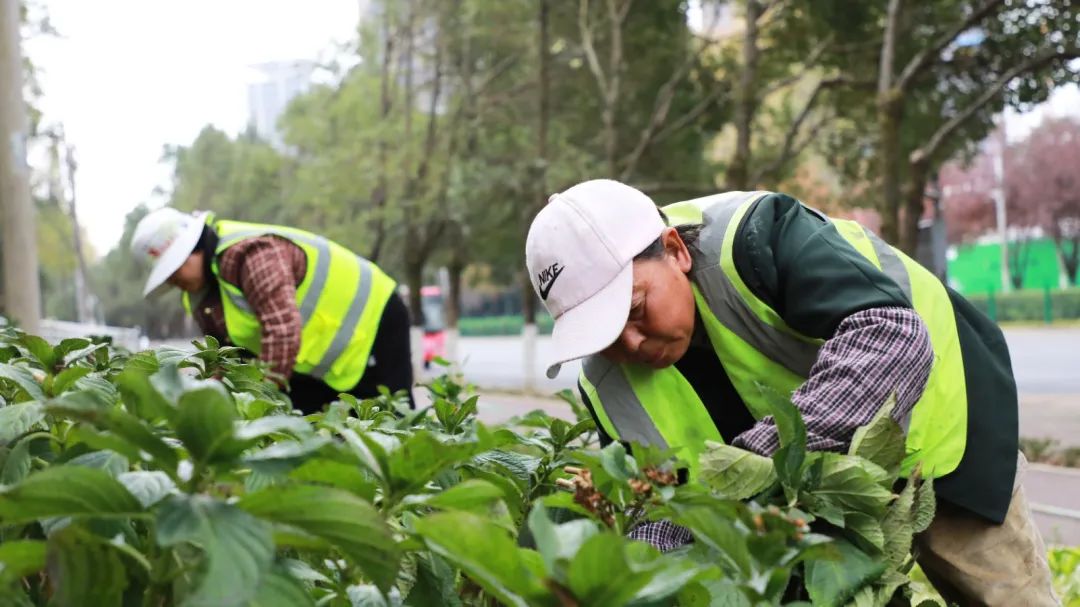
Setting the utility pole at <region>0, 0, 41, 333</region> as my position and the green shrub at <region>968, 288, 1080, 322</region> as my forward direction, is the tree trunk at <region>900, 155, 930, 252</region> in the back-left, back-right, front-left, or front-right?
front-right

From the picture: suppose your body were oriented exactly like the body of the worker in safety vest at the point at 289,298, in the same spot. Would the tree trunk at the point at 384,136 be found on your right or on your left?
on your right

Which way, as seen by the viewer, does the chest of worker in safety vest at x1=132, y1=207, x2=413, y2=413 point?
to the viewer's left

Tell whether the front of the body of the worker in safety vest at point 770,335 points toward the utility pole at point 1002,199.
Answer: no

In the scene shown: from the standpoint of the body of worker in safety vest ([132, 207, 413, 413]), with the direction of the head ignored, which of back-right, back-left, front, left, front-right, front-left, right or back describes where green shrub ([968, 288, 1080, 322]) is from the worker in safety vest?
back-right

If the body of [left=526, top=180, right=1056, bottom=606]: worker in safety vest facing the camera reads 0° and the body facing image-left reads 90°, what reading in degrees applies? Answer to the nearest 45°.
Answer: approximately 45°

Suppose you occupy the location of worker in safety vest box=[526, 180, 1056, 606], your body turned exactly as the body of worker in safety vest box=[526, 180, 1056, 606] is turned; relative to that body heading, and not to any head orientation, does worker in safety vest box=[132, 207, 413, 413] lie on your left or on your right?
on your right

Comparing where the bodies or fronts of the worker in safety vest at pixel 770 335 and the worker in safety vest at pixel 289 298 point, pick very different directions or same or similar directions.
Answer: same or similar directions

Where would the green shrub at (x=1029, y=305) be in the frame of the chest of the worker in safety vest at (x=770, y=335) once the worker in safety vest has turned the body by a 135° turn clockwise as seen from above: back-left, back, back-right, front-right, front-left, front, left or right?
front

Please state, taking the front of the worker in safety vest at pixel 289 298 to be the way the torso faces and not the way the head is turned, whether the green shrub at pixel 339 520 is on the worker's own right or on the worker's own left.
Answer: on the worker's own left

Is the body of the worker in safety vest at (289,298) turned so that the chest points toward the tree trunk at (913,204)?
no

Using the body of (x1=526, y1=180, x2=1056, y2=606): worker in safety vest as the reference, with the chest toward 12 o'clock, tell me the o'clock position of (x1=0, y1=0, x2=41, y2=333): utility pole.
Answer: The utility pole is roughly at 3 o'clock from the worker in safety vest.

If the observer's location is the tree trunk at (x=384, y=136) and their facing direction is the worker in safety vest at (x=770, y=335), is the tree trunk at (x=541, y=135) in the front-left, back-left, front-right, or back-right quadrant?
front-left

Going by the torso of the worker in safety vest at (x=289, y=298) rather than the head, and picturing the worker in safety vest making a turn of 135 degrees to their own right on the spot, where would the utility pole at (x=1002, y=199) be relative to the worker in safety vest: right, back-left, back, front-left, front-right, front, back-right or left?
front

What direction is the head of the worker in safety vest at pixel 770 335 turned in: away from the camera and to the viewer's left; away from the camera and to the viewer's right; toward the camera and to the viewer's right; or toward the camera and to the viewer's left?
toward the camera and to the viewer's left

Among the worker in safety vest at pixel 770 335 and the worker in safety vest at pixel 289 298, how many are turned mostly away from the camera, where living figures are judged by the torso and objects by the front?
0

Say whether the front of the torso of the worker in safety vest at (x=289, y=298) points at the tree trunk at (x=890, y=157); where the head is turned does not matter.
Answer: no
